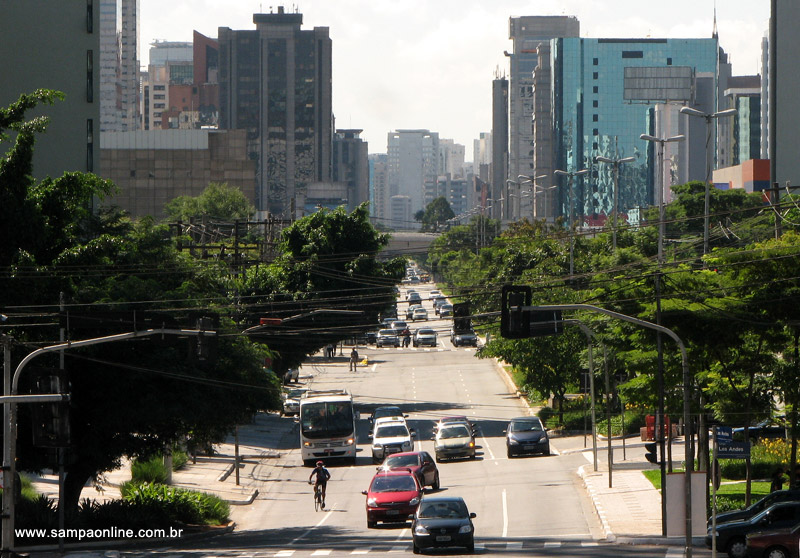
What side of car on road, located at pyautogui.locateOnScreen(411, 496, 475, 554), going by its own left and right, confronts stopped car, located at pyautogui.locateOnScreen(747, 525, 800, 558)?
left

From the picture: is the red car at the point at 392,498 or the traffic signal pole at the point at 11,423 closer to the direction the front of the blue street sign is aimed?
the traffic signal pole

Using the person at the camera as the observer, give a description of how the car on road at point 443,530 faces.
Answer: facing the viewer

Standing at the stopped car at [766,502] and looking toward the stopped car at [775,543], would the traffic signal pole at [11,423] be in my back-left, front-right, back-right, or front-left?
front-right

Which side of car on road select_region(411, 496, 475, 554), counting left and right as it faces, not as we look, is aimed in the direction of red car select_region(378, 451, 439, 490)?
back

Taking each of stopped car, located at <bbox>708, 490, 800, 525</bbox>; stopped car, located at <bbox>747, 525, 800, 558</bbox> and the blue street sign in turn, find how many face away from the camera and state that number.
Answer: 0

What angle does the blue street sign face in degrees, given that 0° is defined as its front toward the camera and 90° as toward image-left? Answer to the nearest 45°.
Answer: approximately 0°

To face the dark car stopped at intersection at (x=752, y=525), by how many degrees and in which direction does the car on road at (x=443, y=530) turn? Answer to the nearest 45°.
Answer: approximately 90° to its left

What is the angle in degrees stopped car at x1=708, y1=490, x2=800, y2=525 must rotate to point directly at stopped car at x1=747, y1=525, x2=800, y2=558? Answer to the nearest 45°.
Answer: approximately 90° to its left

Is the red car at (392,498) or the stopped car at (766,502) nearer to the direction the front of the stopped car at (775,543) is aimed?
the red car

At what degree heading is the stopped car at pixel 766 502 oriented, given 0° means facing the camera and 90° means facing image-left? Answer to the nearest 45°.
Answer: approximately 90°

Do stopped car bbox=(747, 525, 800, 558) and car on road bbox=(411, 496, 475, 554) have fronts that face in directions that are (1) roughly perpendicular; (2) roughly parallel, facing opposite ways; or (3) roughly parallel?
roughly perpendicular

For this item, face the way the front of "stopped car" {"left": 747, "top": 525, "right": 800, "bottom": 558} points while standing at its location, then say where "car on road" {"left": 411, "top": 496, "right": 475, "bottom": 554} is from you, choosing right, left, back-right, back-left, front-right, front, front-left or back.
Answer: front

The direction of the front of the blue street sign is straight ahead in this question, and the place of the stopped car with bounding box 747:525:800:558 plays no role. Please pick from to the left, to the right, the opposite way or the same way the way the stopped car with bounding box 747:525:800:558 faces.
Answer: to the right
